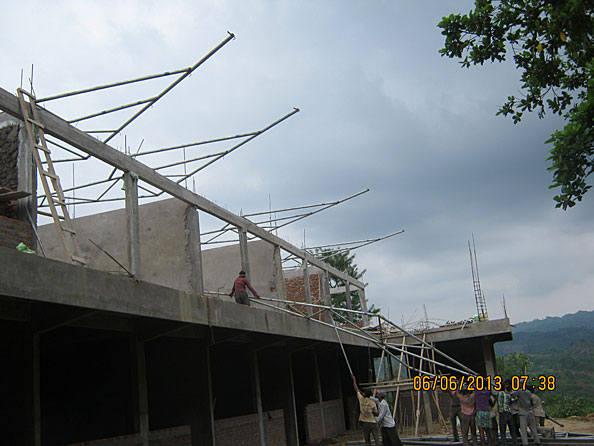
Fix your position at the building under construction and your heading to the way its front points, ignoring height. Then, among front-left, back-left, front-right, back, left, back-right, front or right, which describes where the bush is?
left

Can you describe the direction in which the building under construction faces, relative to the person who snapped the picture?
facing the viewer and to the right of the viewer

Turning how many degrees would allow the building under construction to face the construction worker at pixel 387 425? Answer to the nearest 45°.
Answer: approximately 45° to its left

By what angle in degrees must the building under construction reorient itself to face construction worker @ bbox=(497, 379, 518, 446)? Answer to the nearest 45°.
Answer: approximately 45° to its left

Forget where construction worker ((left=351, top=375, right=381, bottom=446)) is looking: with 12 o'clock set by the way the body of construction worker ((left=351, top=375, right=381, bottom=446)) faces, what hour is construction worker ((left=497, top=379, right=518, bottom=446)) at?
construction worker ((left=497, top=379, right=518, bottom=446)) is roughly at 3 o'clock from construction worker ((left=351, top=375, right=381, bottom=446)).

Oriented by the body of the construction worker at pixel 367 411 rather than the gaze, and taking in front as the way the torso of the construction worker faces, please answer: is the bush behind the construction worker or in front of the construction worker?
in front

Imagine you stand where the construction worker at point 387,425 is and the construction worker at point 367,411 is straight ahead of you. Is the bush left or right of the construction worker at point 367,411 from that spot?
right

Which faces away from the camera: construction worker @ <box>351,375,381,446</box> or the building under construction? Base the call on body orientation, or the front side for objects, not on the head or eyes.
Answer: the construction worker

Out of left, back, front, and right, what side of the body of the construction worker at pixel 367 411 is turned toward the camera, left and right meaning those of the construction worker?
back

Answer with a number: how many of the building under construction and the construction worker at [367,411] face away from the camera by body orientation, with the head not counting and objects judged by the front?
1
